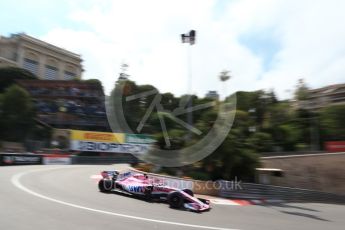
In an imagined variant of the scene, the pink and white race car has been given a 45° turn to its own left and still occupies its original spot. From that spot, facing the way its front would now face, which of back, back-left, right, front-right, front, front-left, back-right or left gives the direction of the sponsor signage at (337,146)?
front-left

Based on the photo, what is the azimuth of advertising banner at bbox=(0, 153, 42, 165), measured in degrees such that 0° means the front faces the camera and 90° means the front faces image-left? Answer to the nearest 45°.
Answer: approximately 0°

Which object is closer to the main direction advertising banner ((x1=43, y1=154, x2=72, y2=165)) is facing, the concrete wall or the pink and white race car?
the pink and white race car

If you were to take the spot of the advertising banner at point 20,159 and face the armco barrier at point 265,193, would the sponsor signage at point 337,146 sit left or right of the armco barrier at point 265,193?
left

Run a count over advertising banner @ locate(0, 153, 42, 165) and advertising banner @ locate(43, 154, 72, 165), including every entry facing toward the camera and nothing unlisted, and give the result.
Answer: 2

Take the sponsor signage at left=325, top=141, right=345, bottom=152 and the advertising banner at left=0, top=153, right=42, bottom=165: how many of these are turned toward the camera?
2

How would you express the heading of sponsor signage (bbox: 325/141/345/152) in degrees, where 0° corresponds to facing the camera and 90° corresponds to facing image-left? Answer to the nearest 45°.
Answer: approximately 0°
